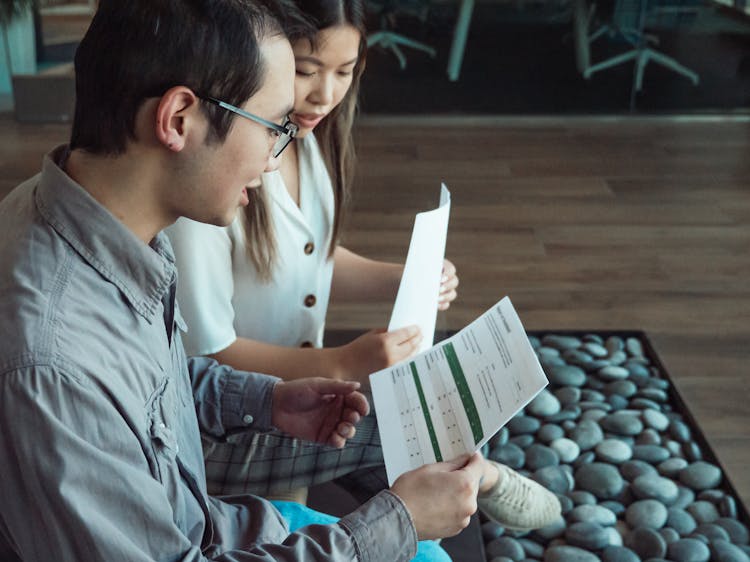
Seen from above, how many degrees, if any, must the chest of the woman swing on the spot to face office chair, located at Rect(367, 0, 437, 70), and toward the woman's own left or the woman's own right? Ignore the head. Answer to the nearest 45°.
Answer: approximately 135° to the woman's own left

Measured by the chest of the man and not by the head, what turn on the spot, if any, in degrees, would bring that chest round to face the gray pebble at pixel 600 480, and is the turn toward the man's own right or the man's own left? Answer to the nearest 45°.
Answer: approximately 45° to the man's own left

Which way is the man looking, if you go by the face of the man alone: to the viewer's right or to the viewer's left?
to the viewer's right

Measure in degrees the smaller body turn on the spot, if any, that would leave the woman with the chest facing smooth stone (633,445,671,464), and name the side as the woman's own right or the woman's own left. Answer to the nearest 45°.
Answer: approximately 90° to the woman's own left

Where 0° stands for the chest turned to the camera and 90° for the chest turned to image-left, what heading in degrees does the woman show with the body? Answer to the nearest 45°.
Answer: approximately 315°

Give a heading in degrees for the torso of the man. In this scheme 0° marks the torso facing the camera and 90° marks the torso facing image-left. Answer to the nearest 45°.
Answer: approximately 270°
